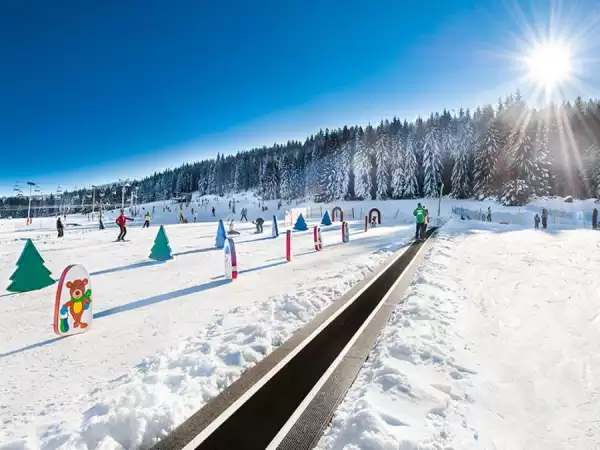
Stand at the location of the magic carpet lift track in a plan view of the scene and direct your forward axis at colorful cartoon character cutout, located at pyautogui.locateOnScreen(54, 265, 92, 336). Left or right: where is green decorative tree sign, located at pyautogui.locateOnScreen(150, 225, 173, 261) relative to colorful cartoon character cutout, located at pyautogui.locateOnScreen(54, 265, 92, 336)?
right

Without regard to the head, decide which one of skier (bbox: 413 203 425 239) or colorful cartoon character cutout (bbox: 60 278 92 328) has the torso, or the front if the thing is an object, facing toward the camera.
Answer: the colorful cartoon character cutout

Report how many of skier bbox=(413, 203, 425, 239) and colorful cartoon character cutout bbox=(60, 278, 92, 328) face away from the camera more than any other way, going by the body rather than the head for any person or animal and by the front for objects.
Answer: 1

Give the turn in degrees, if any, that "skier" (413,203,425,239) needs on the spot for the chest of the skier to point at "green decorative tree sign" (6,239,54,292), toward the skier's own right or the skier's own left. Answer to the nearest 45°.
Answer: approximately 135° to the skier's own left

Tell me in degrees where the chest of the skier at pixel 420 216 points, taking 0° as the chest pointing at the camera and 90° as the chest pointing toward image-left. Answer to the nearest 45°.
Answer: approximately 180°

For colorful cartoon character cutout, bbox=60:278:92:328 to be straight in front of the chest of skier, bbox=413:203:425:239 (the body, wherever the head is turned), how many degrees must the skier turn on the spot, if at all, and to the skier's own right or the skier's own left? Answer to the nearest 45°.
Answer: approximately 180°

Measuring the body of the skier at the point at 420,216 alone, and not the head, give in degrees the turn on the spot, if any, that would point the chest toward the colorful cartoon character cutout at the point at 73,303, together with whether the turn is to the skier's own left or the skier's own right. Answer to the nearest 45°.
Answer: approximately 180°

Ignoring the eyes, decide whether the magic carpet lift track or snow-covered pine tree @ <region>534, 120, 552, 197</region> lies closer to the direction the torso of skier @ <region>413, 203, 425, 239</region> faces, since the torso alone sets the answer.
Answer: the snow-covered pine tree

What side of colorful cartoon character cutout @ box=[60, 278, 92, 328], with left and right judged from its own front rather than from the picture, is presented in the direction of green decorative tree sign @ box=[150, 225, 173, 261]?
back

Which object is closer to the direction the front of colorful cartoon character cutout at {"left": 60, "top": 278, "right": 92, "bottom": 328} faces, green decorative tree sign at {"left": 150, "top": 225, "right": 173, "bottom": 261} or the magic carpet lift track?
the magic carpet lift track

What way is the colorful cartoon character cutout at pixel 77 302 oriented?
toward the camera

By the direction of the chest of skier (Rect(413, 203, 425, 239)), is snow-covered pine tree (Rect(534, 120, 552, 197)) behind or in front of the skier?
in front
